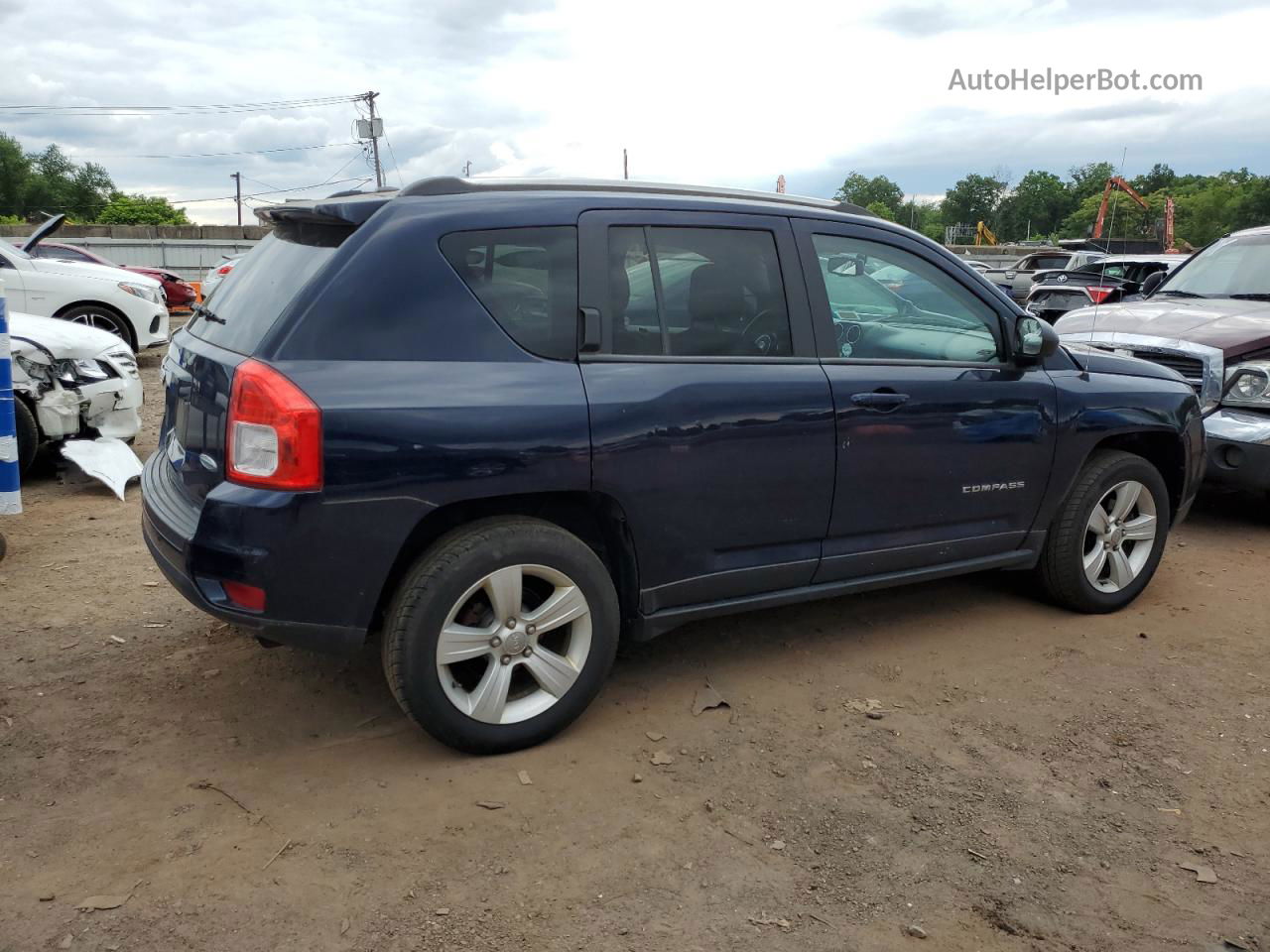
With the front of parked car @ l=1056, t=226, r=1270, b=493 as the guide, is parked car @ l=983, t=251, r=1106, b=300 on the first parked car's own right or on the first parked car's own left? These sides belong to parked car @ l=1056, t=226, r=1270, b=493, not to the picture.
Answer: on the first parked car's own right

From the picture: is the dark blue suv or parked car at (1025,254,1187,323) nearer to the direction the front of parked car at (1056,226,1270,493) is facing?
the dark blue suv

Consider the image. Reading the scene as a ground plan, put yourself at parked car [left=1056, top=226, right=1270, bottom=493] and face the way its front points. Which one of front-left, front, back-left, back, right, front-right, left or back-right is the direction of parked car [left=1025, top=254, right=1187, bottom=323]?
back-right

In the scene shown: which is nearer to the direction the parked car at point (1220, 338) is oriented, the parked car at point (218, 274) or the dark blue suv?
the dark blue suv
